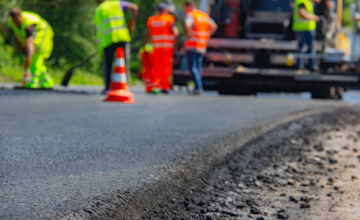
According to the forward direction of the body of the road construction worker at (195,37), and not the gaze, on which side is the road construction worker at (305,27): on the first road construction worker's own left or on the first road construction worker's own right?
on the first road construction worker's own right

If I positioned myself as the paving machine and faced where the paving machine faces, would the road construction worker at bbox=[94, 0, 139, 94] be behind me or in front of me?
behind

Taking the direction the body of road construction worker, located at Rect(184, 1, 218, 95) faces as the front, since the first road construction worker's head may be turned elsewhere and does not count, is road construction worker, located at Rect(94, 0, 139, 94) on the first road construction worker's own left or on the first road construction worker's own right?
on the first road construction worker's own left

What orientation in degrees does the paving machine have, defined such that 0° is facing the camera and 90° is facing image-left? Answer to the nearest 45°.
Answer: approximately 180°

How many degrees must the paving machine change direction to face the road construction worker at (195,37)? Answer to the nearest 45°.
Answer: approximately 135° to its left

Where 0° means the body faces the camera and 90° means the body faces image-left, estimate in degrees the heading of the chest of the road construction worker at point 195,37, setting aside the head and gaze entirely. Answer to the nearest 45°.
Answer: approximately 135°

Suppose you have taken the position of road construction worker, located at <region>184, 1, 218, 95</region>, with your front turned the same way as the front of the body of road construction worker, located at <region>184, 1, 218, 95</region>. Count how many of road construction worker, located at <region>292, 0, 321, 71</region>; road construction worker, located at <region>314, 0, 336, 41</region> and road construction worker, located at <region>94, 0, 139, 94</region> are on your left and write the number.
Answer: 1

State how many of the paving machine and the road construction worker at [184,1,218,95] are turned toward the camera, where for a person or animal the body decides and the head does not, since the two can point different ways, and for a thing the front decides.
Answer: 0

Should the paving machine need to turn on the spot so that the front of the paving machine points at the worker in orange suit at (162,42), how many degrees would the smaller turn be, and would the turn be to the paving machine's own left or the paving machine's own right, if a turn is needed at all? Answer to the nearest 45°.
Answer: approximately 135° to the paving machine's own left
